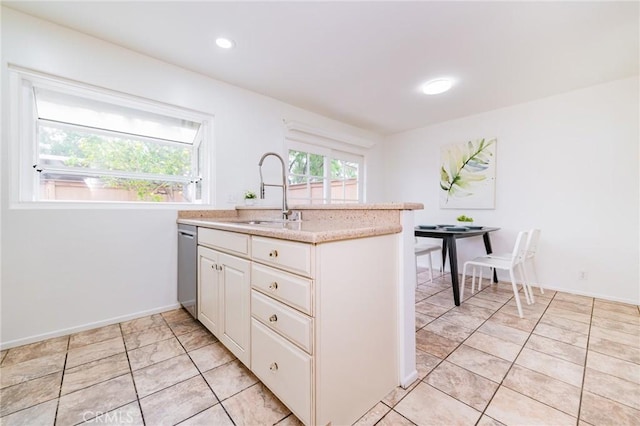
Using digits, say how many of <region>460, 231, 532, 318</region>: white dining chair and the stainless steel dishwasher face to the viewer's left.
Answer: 2

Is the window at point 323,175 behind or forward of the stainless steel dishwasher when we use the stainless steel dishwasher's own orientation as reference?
behind

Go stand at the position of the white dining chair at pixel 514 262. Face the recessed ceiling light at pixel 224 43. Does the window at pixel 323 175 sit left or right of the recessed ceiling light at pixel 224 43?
right

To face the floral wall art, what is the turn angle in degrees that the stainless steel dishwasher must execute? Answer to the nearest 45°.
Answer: approximately 180°

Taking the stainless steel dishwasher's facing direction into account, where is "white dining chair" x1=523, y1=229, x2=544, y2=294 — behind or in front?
behind

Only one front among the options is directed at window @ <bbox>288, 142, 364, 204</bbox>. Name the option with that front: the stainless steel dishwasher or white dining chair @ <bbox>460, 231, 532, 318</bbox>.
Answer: the white dining chair

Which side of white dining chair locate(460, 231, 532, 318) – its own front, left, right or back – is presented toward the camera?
left

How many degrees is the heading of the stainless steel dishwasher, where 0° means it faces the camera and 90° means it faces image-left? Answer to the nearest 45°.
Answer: approximately 90°

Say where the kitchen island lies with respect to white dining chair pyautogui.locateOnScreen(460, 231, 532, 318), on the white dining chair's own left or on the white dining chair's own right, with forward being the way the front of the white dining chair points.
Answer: on the white dining chair's own left
